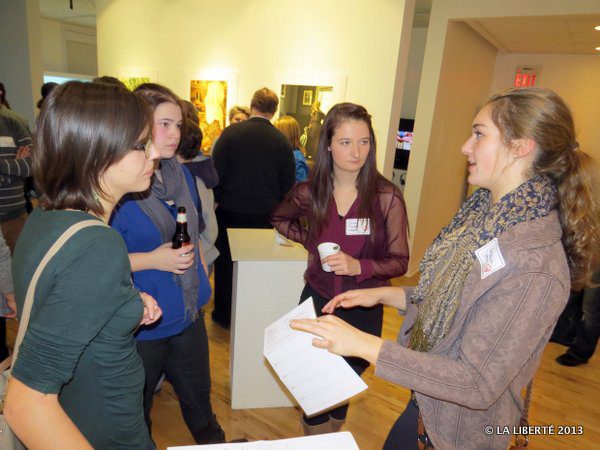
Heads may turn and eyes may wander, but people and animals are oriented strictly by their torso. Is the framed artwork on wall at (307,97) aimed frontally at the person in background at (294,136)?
yes

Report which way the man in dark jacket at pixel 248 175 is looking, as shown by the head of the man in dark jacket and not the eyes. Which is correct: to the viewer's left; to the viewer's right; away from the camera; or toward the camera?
away from the camera

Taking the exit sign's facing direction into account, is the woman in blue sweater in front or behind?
in front

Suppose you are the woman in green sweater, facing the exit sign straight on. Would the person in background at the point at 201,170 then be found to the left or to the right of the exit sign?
left

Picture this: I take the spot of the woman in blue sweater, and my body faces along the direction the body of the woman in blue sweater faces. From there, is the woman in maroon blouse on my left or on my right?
on my left

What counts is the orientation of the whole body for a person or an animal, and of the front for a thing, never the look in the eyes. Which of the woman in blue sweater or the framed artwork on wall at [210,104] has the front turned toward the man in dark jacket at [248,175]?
the framed artwork on wall

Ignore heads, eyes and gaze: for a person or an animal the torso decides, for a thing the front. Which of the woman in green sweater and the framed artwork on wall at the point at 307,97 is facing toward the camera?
the framed artwork on wall

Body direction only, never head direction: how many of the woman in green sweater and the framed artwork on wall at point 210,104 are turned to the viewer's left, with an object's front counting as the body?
0

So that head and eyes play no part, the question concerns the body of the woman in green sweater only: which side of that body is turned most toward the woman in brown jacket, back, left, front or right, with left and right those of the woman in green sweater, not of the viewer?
front

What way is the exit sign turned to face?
toward the camera

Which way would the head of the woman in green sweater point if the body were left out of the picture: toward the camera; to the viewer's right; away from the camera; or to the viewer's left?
to the viewer's right

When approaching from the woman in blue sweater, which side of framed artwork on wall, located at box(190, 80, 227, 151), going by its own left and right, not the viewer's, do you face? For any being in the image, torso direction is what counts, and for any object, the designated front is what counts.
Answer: front

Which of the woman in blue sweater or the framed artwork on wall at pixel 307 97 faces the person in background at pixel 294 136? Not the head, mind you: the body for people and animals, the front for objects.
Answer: the framed artwork on wall

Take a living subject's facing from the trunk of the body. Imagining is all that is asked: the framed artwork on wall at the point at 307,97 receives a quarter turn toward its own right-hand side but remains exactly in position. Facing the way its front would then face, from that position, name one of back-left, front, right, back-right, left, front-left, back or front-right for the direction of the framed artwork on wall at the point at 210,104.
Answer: front-right

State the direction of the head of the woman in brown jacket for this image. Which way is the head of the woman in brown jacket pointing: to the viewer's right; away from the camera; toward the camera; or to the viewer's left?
to the viewer's left

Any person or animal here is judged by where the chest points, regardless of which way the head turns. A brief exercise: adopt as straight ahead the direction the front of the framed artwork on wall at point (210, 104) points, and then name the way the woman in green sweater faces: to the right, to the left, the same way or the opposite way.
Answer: to the left

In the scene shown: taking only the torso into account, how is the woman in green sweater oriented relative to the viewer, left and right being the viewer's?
facing to the right of the viewer

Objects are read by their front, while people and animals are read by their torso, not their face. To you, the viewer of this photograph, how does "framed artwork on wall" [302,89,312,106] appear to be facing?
facing the viewer
